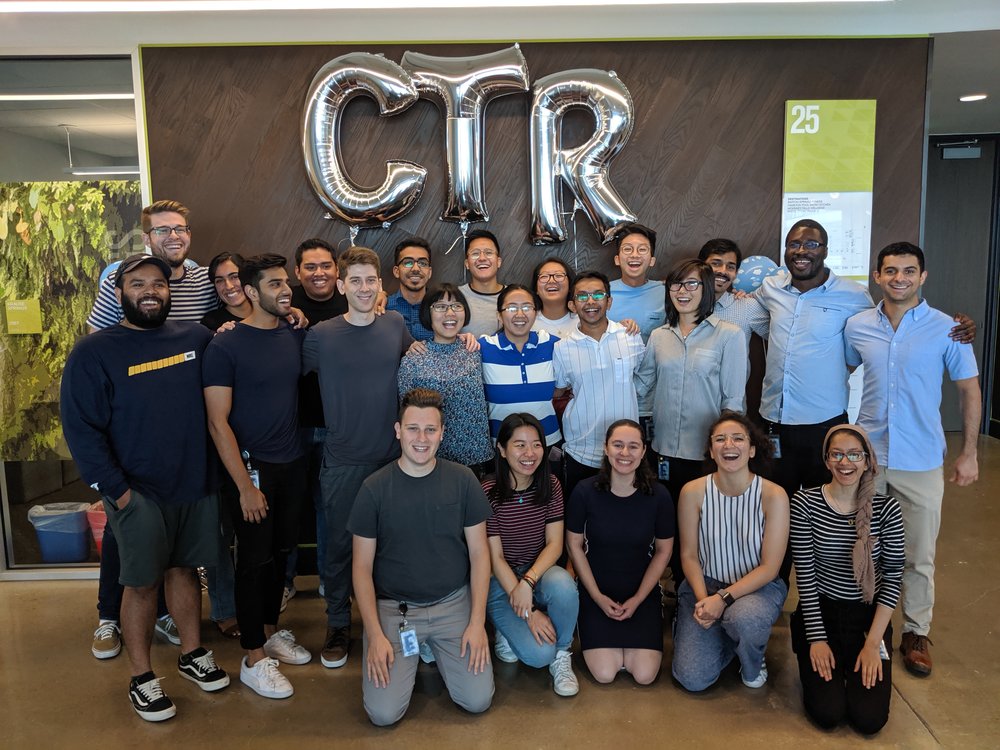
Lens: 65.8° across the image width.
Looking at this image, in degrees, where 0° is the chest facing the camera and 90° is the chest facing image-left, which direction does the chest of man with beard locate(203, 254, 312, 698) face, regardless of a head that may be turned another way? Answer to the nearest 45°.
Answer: approximately 315°

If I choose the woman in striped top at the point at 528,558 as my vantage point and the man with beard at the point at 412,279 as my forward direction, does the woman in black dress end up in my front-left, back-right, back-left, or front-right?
back-right

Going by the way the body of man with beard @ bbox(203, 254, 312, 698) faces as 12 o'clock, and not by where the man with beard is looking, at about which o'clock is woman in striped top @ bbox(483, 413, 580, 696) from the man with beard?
The woman in striped top is roughly at 11 o'clock from the man with beard.

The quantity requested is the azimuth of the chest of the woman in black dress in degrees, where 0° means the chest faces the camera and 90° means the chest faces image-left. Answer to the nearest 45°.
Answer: approximately 0°

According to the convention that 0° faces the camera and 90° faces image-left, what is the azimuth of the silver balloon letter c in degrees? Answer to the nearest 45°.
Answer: approximately 0°
